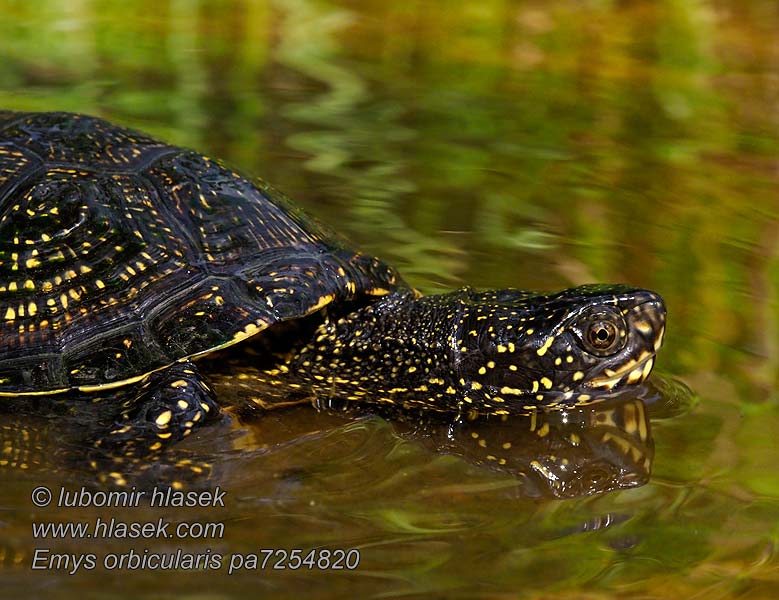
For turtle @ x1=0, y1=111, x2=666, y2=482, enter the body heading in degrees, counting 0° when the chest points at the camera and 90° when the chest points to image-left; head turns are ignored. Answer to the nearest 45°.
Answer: approximately 270°
